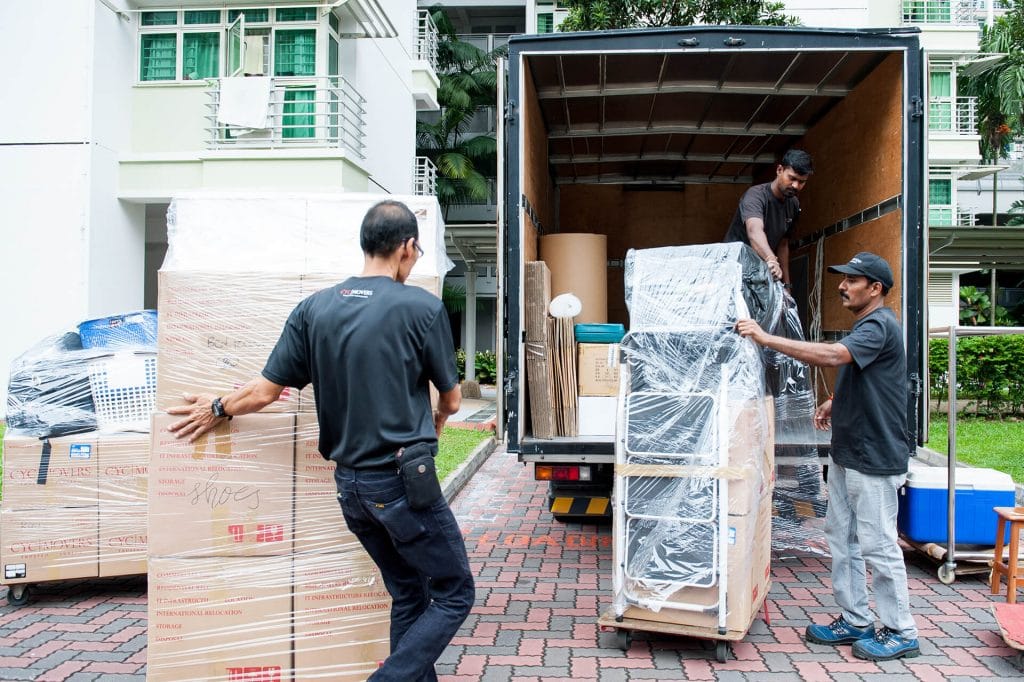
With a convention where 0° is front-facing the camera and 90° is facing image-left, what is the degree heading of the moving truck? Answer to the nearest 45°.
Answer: approximately 180°

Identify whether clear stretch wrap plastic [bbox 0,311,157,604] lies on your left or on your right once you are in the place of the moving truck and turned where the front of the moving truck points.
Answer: on your left

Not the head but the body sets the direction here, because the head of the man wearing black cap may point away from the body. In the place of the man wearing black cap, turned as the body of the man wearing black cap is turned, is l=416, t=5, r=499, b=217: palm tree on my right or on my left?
on my right

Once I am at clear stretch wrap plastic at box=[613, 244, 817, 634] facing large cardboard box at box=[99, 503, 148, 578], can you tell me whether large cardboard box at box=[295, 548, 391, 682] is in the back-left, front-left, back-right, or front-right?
front-left

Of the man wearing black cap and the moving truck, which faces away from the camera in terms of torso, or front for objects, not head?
the moving truck

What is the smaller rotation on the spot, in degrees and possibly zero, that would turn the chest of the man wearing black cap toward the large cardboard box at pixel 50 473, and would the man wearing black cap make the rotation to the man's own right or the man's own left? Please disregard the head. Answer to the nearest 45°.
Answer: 0° — they already face it

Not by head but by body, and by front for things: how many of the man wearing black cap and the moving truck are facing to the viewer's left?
1

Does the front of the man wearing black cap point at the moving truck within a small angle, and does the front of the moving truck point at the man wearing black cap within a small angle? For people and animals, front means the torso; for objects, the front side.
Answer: no

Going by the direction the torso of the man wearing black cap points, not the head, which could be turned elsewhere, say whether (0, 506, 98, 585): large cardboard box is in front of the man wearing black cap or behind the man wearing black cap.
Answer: in front

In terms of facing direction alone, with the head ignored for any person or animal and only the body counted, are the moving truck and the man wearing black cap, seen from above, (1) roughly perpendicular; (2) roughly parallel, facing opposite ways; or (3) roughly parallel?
roughly perpendicular

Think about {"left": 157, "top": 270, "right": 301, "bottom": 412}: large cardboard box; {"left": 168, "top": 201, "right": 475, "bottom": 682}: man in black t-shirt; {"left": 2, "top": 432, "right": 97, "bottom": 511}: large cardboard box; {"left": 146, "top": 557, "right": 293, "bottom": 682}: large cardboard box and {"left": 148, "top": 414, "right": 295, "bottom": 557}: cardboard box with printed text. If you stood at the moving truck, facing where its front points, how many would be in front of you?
0

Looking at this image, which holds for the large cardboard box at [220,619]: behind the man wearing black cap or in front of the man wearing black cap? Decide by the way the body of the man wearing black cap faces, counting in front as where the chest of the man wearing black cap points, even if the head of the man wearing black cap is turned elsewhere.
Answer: in front

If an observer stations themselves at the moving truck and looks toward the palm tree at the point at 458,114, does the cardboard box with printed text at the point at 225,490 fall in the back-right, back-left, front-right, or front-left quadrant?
back-left

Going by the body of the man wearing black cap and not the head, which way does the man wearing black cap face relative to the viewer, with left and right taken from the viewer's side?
facing to the left of the viewer

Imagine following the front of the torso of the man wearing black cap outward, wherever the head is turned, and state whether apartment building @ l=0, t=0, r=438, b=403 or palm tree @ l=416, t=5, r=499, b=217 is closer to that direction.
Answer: the apartment building

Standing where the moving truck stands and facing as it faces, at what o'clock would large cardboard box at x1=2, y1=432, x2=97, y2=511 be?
The large cardboard box is roughly at 8 o'clock from the moving truck.

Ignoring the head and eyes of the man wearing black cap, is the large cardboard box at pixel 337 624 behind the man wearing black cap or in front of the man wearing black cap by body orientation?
in front

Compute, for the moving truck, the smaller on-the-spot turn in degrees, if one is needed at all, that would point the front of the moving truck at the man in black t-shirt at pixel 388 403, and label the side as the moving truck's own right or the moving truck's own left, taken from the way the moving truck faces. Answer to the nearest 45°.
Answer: approximately 180°

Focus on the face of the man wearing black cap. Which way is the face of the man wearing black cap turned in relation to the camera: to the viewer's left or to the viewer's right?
to the viewer's left
